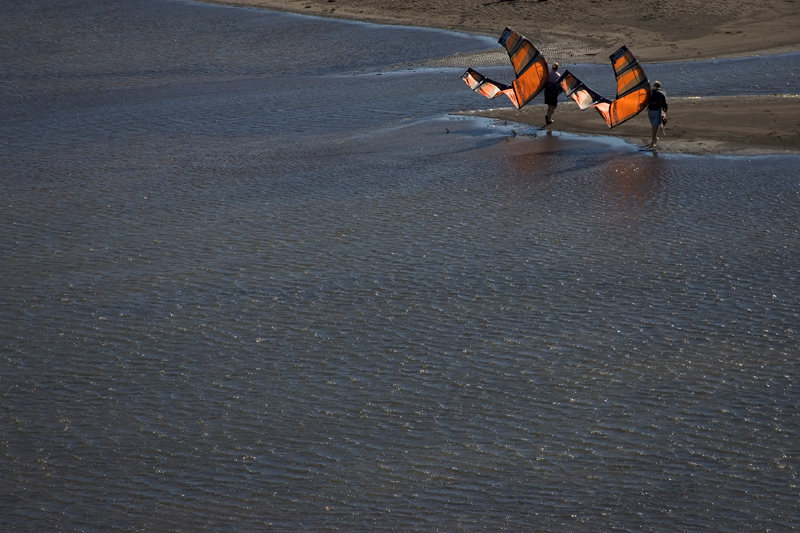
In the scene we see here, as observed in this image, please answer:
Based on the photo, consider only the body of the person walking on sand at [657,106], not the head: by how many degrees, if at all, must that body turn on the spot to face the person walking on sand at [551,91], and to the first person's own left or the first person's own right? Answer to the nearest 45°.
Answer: approximately 45° to the first person's own left

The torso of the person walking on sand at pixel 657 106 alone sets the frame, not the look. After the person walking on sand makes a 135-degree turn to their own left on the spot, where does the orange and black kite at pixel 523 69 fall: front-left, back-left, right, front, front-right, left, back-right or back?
right

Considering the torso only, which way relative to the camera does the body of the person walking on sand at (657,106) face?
away from the camera
